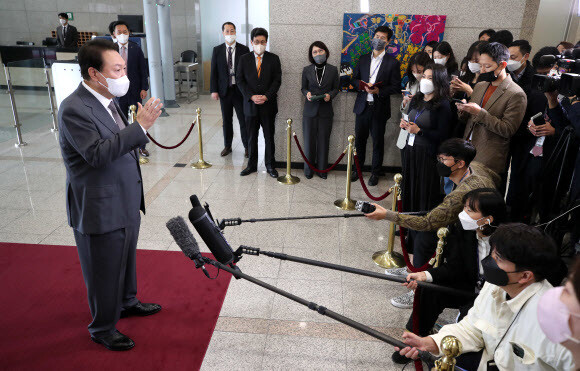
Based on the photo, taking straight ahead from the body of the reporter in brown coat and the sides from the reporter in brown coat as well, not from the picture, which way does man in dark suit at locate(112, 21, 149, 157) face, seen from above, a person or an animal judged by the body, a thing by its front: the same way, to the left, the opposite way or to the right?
to the left

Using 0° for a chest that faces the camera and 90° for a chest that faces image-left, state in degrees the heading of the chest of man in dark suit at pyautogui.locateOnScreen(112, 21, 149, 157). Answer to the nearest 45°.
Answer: approximately 0°

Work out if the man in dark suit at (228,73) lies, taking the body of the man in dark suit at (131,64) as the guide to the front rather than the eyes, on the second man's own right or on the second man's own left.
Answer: on the second man's own left

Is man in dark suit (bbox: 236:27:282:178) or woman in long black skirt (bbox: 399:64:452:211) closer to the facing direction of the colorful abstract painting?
the woman in long black skirt

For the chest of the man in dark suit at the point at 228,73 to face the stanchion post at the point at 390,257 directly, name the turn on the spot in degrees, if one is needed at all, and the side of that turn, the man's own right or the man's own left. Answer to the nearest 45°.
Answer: approximately 45° to the man's own left

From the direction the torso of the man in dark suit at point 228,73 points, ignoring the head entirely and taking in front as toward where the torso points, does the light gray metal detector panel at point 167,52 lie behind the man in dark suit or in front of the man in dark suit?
behind

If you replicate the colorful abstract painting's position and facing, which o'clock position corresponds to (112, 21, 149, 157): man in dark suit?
The man in dark suit is roughly at 3 o'clock from the colorful abstract painting.

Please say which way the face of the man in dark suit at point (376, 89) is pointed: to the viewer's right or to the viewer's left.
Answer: to the viewer's left

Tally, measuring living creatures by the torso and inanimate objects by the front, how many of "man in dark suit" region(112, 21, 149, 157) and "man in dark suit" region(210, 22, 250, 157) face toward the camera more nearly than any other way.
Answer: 2

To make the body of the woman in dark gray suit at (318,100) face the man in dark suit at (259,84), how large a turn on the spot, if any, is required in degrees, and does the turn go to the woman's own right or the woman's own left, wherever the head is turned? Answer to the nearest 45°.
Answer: approximately 90° to the woman's own right

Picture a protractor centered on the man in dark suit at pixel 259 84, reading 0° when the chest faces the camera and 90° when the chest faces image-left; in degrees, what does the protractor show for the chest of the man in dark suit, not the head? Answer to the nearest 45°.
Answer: approximately 0°
